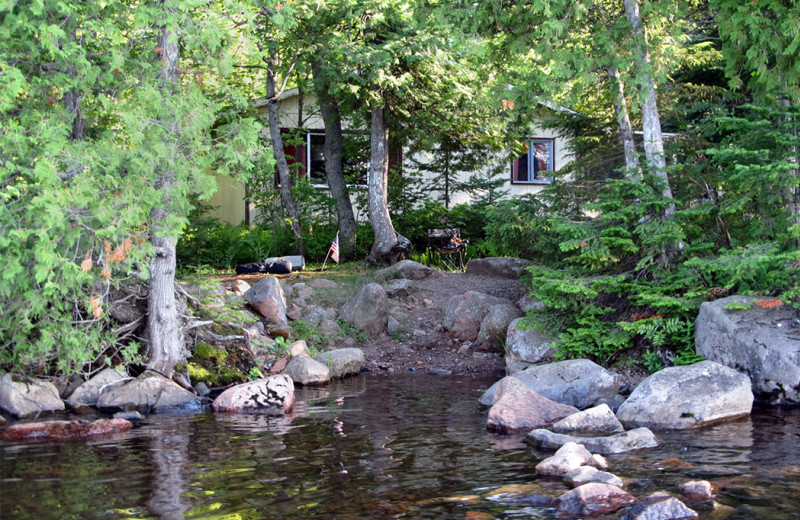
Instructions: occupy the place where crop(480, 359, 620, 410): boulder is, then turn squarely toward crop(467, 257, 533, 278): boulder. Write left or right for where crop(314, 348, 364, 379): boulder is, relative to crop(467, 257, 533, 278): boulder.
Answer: left

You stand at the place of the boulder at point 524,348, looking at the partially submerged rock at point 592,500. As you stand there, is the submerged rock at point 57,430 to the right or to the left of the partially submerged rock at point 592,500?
right

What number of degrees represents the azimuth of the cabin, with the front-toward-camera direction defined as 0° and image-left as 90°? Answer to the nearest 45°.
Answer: approximately 0°

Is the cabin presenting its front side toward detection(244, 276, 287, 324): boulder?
yes

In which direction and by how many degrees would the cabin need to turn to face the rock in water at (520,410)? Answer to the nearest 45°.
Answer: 0° — it already faces it

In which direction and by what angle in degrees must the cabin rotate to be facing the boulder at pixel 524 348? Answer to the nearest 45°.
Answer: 0° — it already faces it

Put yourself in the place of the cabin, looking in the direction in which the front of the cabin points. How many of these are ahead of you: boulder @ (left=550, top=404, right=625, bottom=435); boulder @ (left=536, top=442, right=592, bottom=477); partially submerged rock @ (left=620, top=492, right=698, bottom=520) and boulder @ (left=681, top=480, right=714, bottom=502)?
4

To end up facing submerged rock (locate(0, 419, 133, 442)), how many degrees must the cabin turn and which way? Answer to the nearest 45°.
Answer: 0° — it already faces it
